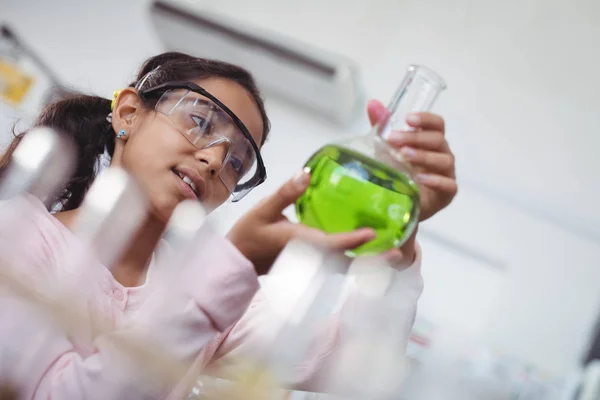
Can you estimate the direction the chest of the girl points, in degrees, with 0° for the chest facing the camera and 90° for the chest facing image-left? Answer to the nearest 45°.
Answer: approximately 315°

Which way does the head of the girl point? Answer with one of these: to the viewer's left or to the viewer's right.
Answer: to the viewer's right
